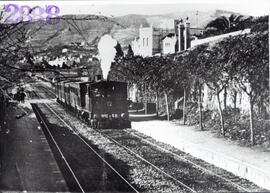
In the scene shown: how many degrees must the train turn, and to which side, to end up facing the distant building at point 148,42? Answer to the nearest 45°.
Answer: approximately 135° to its left

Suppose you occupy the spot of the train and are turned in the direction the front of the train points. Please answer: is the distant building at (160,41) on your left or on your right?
on your left

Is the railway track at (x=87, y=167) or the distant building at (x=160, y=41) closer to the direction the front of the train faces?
the railway track

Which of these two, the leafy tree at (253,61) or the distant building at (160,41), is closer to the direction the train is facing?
the leafy tree

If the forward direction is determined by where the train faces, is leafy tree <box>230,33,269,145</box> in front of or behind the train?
in front

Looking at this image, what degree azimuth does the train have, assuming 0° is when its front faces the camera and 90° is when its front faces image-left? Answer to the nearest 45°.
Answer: approximately 315°

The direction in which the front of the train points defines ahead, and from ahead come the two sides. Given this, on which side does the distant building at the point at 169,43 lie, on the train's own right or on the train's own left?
on the train's own left

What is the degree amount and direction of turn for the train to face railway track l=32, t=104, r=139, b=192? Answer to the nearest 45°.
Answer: approximately 45° to its right
